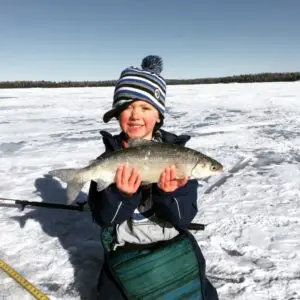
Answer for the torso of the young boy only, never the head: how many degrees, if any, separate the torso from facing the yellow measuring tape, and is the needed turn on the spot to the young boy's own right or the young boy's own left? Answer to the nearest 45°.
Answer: approximately 90° to the young boy's own right

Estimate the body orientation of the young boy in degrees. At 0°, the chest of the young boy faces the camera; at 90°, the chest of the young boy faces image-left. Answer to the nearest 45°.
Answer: approximately 0°
